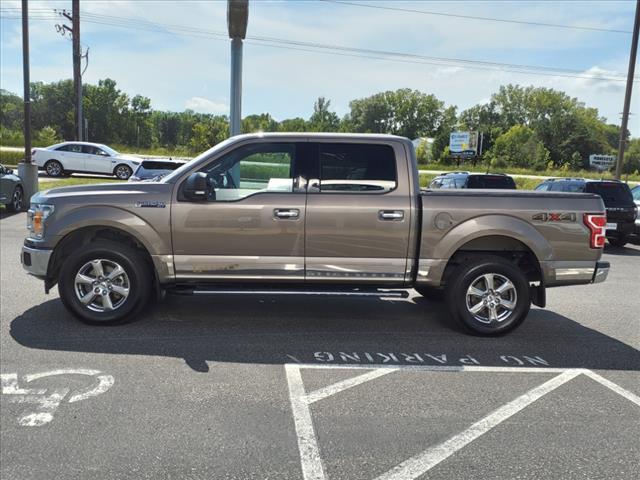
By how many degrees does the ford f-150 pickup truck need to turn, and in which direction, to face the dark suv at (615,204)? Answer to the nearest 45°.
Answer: approximately 135° to its right

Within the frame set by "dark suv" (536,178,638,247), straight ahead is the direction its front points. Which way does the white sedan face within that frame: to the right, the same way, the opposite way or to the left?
to the right

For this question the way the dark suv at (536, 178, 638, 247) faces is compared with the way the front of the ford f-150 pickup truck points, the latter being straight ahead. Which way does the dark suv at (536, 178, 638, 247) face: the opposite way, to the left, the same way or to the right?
to the right

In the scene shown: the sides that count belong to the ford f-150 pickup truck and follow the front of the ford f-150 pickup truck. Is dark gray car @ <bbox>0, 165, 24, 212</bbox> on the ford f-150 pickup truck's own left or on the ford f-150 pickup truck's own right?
on the ford f-150 pickup truck's own right

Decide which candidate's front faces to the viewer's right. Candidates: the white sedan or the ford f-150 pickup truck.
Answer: the white sedan

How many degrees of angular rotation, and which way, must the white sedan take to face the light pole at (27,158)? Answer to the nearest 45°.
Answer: approximately 90° to its right

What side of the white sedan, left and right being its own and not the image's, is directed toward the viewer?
right

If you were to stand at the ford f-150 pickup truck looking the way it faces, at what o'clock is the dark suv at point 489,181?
The dark suv is roughly at 4 o'clock from the ford f-150 pickup truck.

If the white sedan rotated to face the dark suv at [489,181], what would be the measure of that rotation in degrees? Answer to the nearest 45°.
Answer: approximately 45° to its right

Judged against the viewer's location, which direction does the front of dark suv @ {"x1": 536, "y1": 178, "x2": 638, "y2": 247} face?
facing away from the viewer and to the left of the viewer

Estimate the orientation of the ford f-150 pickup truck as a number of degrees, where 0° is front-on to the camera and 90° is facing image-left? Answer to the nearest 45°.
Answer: approximately 90°

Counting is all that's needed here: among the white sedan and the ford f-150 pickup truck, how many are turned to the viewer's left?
1

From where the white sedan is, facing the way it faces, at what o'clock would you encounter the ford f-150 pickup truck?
The ford f-150 pickup truck is roughly at 3 o'clock from the white sedan.
